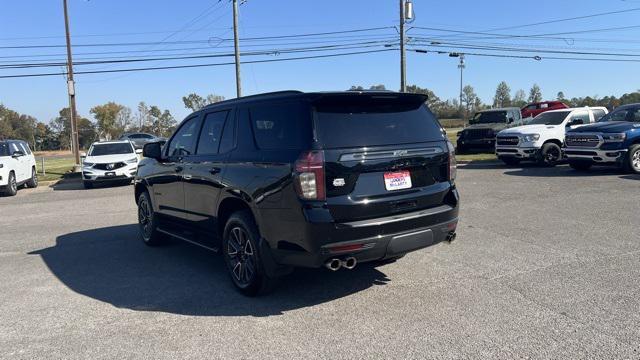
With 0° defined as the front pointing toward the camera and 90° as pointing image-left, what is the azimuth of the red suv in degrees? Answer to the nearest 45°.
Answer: approximately 45°

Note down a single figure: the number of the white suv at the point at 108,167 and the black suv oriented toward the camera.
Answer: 1

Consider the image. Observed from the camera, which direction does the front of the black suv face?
facing away from the viewer and to the left of the viewer

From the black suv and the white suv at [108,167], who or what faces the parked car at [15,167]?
the black suv

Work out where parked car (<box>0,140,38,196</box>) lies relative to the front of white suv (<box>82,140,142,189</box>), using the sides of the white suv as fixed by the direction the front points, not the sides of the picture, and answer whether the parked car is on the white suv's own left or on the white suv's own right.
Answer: on the white suv's own right

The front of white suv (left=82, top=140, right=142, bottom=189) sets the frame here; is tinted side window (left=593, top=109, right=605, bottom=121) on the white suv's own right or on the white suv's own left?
on the white suv's own left

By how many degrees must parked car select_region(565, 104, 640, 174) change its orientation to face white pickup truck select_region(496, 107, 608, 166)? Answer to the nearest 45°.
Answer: approximately 90° to its right

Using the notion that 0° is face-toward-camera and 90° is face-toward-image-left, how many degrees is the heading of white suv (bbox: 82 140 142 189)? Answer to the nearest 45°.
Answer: approximately 0°

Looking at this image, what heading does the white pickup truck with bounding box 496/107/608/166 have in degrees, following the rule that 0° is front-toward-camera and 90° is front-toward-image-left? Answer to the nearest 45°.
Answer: approximately 45°

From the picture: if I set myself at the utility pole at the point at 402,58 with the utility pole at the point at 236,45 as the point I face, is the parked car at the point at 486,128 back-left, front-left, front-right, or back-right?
back-left
